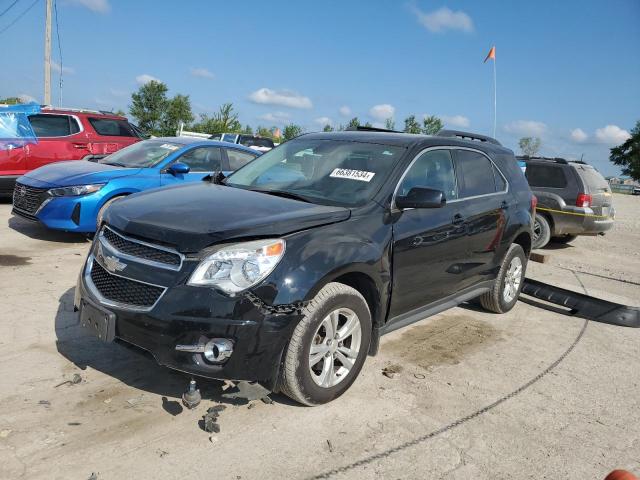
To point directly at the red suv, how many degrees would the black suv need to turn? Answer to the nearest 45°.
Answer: approximately 90° to its right

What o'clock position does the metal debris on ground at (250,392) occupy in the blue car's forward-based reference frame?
The metal debris on ground is roughly at 10 o'clock from the blue car.

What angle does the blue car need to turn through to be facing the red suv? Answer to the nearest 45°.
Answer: approximately 135° to its right

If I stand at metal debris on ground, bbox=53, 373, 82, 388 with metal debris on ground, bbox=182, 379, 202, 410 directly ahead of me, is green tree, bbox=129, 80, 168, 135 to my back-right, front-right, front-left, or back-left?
back-left

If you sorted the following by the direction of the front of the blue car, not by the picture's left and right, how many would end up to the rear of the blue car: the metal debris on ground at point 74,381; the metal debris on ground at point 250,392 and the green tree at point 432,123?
1

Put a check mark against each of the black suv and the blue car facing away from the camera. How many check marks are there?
0

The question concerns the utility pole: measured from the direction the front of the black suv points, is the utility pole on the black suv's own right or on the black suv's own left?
on the black suv's own right

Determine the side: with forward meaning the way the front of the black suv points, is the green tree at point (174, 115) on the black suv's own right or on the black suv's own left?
on the black suv's own right

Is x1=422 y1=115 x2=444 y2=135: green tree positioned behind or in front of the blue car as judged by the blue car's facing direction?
behind

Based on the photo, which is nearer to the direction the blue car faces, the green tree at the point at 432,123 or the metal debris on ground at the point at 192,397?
the metal debris on ground

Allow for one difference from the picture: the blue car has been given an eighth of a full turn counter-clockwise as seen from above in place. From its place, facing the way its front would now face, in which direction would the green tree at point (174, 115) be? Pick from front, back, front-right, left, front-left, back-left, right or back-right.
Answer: back

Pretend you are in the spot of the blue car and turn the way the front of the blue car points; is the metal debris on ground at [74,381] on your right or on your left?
on your left

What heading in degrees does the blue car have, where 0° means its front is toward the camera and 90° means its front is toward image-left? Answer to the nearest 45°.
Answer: approximately 45°
